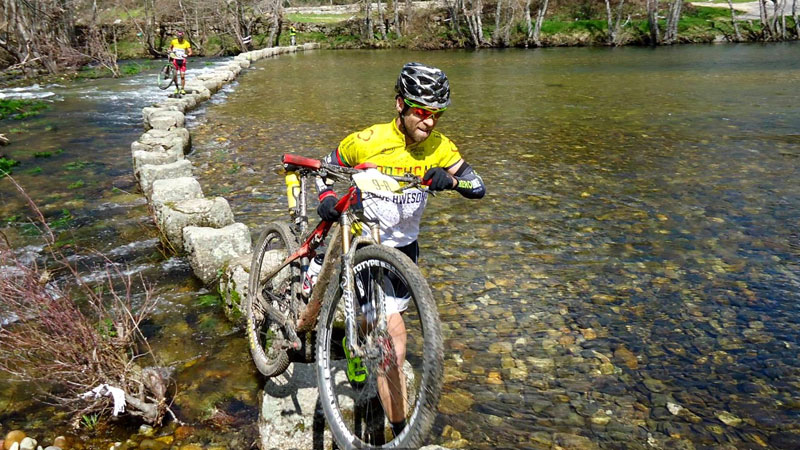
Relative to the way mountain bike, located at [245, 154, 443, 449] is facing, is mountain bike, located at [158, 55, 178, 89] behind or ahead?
behind

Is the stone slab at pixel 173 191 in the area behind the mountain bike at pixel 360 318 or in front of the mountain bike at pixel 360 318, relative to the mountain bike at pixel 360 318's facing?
behind

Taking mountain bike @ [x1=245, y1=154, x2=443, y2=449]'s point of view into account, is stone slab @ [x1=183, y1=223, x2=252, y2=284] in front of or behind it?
behind

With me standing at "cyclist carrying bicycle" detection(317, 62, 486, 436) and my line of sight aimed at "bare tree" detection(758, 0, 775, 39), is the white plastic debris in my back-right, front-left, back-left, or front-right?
back-left

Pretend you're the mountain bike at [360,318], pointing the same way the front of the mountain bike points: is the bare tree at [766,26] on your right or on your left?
on your left

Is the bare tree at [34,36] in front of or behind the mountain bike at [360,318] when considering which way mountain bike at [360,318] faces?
behind

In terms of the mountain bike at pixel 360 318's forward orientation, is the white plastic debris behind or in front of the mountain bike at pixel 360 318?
behind

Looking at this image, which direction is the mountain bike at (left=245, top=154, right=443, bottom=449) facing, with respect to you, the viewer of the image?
facing the viewer and to the right of the viewer
